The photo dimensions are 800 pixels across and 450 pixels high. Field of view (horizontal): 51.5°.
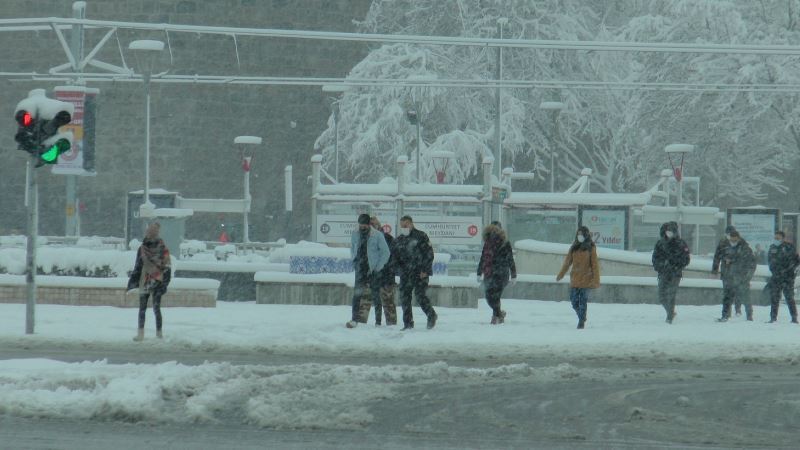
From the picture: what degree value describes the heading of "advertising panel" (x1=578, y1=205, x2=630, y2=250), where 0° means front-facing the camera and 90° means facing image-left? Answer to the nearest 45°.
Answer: approximately 0°

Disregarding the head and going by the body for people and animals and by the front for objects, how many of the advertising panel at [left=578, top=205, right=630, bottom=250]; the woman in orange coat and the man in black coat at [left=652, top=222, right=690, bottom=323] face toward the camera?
3

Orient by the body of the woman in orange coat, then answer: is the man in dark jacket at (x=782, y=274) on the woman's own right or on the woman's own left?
on the woman's own left

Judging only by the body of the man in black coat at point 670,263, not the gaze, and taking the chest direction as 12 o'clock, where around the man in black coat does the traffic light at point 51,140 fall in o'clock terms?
The traffic light is roughly at 2 o'clock from the man in black coat.

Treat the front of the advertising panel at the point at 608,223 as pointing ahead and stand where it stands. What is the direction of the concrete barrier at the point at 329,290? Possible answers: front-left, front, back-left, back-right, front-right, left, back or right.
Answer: front-right

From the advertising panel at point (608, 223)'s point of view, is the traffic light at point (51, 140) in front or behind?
in front

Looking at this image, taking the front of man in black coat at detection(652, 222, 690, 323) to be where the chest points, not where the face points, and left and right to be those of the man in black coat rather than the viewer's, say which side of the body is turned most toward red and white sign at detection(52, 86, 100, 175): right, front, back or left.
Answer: right

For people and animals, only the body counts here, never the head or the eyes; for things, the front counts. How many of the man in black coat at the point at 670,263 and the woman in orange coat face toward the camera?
2
